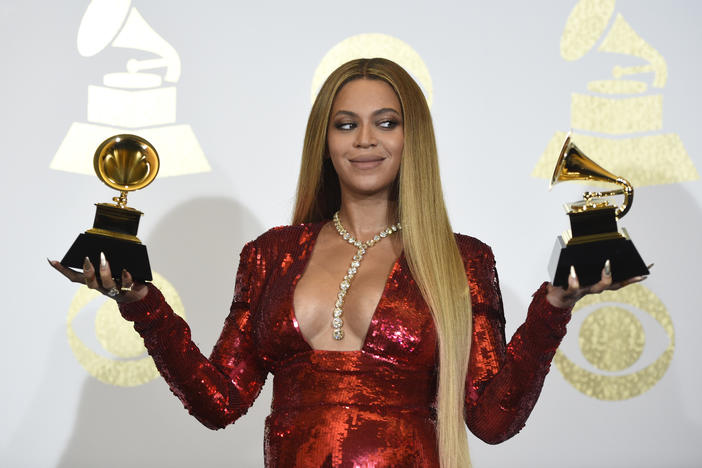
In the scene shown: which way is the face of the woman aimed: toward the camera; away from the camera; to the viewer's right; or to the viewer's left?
toward the camera

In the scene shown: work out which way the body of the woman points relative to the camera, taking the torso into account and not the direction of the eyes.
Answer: toward the camera
